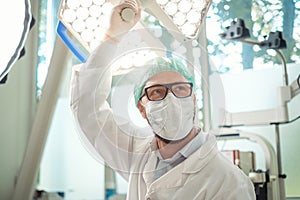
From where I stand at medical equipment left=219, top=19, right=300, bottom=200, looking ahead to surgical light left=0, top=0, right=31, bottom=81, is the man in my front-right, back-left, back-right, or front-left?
front-left

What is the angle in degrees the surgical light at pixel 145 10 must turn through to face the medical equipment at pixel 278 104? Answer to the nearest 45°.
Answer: approximately 135° to its left

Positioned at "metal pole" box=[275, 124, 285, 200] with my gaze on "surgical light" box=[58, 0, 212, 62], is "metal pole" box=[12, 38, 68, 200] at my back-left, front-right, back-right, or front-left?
front-right

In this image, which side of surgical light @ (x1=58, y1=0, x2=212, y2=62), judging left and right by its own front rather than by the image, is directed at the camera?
front

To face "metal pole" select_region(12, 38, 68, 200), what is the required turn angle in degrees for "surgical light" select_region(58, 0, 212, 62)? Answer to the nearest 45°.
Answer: approximately 135° to its right

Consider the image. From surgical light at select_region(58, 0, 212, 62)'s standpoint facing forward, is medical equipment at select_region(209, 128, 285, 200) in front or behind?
behind

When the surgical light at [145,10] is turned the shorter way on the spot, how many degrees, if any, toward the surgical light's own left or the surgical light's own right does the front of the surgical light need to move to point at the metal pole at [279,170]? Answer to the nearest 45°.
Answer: approximately 135° to the surgical light's own left
